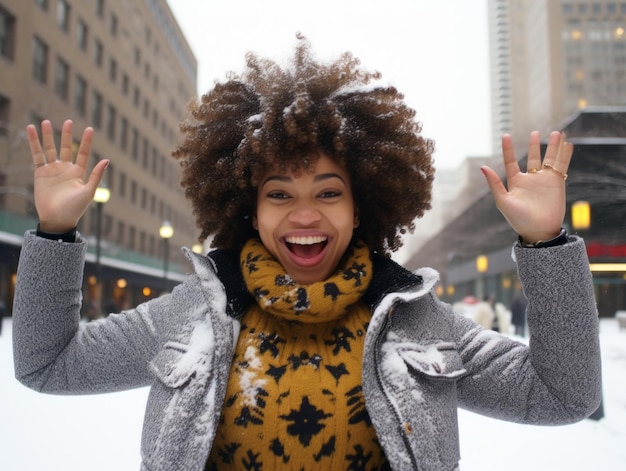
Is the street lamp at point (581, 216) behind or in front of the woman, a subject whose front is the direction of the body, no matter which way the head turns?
behind

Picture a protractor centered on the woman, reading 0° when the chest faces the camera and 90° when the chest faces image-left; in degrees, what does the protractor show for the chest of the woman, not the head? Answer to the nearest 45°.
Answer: approximately 0°

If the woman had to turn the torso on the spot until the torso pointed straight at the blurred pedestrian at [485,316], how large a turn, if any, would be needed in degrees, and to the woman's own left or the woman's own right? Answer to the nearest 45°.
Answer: approximately 180°

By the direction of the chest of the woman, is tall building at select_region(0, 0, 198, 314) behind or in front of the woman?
behind
